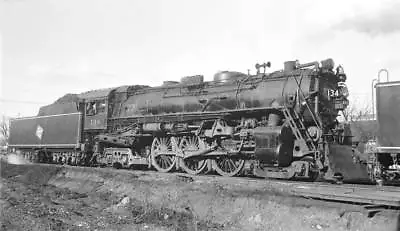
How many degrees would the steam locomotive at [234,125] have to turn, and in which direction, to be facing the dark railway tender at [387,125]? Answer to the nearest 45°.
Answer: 0° — it already faces it

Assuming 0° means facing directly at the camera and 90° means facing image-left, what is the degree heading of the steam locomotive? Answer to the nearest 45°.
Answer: approximately 315°
